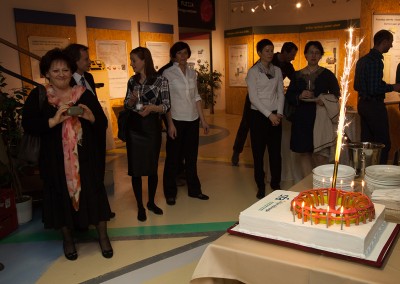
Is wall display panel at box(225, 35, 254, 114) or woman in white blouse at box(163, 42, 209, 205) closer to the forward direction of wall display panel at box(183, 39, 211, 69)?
the woman in white blouse

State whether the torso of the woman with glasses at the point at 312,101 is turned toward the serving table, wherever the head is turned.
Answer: yes

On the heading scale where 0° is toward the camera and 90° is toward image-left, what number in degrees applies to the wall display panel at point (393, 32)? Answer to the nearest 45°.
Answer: approximately 0°

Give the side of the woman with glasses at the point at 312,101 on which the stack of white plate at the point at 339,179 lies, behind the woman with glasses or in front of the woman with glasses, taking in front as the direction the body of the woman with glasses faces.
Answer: in front

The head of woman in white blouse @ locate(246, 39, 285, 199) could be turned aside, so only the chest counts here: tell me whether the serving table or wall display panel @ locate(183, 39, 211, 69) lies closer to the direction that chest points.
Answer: the serving table

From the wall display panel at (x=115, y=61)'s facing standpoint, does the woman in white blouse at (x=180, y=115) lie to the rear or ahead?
ahead
